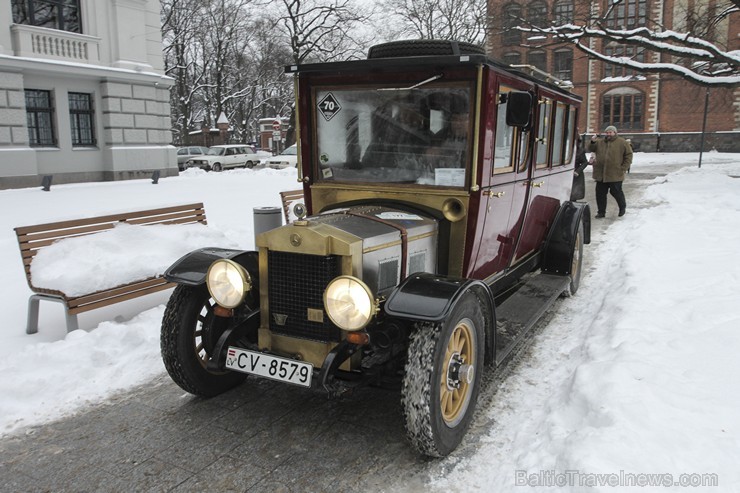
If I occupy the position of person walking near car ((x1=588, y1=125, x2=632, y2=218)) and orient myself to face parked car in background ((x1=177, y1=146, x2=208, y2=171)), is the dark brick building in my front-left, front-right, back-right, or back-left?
front-right

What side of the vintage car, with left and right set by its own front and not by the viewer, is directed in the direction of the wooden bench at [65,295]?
right

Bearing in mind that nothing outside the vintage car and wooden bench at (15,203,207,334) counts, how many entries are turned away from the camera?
0

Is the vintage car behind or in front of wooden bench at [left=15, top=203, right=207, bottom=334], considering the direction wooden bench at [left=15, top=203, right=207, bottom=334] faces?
in front

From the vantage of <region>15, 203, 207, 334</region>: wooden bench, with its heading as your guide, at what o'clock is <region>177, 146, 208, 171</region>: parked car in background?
The parked car in background is roughly at 8 o'clock from the wooden bench.

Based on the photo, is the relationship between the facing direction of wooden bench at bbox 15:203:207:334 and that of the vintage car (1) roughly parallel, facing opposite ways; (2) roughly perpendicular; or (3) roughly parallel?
roughly perpendicular

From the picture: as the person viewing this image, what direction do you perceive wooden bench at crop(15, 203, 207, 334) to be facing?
facing the viewer and to the right of the viewer

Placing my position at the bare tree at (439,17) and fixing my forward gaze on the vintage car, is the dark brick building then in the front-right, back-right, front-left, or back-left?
back-left

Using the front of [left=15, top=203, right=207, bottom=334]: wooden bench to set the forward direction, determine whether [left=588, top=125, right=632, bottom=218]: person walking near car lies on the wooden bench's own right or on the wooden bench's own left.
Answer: on the wooden bench's own left

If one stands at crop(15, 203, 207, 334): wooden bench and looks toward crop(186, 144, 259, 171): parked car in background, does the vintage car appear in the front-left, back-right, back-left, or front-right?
back-right

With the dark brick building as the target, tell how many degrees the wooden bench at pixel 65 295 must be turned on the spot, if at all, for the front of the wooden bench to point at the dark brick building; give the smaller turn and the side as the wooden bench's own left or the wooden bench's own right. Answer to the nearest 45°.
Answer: approximately 90° to the wooden bench's own left

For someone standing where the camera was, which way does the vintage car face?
facing the viewer and to the left of the viewer

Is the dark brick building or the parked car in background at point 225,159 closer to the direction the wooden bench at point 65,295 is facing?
the dark brick building

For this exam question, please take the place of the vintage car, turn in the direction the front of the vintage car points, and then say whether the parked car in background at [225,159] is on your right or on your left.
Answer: on your right
